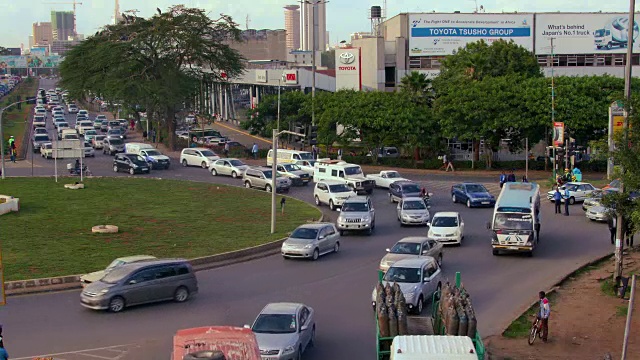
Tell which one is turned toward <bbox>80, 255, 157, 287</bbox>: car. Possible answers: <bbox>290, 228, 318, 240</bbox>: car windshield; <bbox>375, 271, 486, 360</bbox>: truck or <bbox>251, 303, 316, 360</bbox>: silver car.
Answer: the car windshield

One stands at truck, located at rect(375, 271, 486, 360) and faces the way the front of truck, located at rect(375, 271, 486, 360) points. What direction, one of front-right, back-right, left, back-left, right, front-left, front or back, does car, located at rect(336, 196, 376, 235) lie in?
back

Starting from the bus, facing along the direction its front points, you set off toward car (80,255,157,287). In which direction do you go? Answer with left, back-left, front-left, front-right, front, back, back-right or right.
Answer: front-right

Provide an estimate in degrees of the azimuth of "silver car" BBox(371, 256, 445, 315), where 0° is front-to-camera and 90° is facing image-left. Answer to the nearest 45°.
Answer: approximately 45°

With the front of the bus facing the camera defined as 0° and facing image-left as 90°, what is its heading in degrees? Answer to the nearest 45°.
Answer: approximately 0°

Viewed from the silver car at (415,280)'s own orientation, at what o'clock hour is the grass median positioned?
The grass median is roughly at 3 o'clock from the silver car.

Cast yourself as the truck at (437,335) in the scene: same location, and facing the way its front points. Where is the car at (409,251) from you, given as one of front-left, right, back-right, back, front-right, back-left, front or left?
back

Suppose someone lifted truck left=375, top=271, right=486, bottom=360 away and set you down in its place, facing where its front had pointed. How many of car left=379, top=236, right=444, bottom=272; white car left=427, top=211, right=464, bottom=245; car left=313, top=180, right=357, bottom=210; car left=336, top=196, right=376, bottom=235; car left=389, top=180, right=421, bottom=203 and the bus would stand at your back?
6

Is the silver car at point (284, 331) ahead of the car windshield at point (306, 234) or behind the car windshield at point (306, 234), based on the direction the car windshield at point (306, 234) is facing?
ahead
